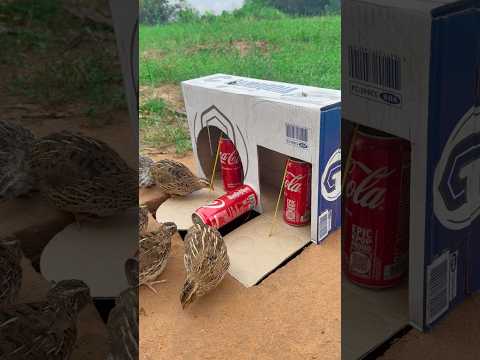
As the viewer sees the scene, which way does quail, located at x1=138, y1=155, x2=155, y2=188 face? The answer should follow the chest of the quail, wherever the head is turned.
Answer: to the viewer's right

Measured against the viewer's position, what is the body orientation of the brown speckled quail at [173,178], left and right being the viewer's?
facing to the right of the viewer
